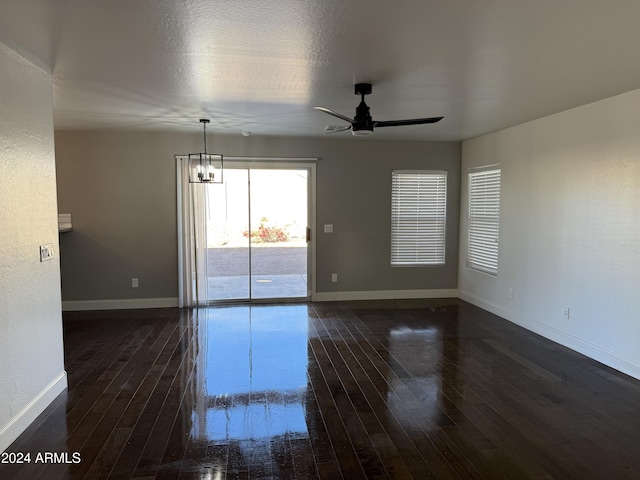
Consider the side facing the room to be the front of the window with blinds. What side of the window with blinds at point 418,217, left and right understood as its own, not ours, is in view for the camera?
front

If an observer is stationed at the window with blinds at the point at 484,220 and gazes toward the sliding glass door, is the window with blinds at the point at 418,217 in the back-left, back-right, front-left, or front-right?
front-right

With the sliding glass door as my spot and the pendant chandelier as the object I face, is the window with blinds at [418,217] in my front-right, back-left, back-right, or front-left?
back-left

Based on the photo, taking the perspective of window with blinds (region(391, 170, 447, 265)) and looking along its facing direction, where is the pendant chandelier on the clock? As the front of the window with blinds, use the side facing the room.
The pendant chandelier is roughly at 2 o'clock from the window with blinds.

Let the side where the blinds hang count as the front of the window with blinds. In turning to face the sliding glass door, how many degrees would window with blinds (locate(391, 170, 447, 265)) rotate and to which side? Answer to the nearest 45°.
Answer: approximately 90° to its right

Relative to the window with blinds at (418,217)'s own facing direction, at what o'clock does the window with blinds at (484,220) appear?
the window with blinds at (484,220) is roughly at 10 o'clock from the window with blinds at (418,217).

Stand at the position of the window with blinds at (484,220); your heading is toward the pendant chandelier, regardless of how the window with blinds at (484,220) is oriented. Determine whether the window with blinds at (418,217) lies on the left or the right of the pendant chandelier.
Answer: right
